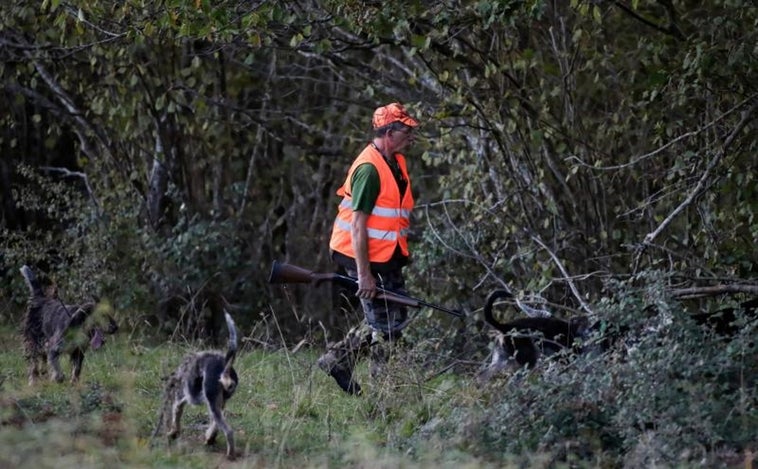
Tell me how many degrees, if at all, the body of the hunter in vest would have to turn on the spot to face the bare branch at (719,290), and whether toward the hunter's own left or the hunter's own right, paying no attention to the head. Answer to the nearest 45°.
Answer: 0° — they already face it

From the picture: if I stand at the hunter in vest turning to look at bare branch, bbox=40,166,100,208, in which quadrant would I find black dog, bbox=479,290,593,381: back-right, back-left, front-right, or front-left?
back-right

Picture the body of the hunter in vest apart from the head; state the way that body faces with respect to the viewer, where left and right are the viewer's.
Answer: facing to the right of the viewer

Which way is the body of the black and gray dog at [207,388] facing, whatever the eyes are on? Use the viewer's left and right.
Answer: facing away from the viewer and to the left of the viewer

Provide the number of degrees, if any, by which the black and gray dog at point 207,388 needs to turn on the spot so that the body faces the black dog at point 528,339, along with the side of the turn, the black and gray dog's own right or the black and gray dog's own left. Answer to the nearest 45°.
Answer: approximately 90° to the black and gray dog's own right

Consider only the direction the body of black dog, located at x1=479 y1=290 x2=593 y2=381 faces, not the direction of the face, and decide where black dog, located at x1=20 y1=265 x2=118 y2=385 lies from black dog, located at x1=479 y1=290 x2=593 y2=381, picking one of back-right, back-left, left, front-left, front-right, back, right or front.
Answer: back

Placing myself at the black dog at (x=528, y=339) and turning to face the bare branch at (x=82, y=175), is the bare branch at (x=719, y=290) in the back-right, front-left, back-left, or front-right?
back-right

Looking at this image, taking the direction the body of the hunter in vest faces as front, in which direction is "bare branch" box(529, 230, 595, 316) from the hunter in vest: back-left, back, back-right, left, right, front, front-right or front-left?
front-left

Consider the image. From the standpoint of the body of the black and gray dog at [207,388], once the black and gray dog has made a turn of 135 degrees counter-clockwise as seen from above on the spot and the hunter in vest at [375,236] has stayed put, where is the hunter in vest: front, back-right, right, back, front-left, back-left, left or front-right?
back-left

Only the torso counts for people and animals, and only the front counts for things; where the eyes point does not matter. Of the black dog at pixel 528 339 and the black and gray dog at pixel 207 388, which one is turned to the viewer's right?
the black dog

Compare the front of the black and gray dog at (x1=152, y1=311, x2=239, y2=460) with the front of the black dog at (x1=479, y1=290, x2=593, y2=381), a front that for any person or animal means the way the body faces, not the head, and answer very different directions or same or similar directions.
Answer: very different directions

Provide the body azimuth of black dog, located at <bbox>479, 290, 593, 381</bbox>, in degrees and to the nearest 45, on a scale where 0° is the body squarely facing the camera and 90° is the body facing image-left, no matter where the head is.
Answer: approximately 270°

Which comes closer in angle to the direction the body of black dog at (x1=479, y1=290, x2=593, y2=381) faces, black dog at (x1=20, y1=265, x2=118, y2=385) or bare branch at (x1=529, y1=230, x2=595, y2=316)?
the bare branch

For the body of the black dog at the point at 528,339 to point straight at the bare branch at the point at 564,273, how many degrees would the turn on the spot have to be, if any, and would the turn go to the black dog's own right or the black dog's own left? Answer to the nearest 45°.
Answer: approximately 90° to the black dog's own left
